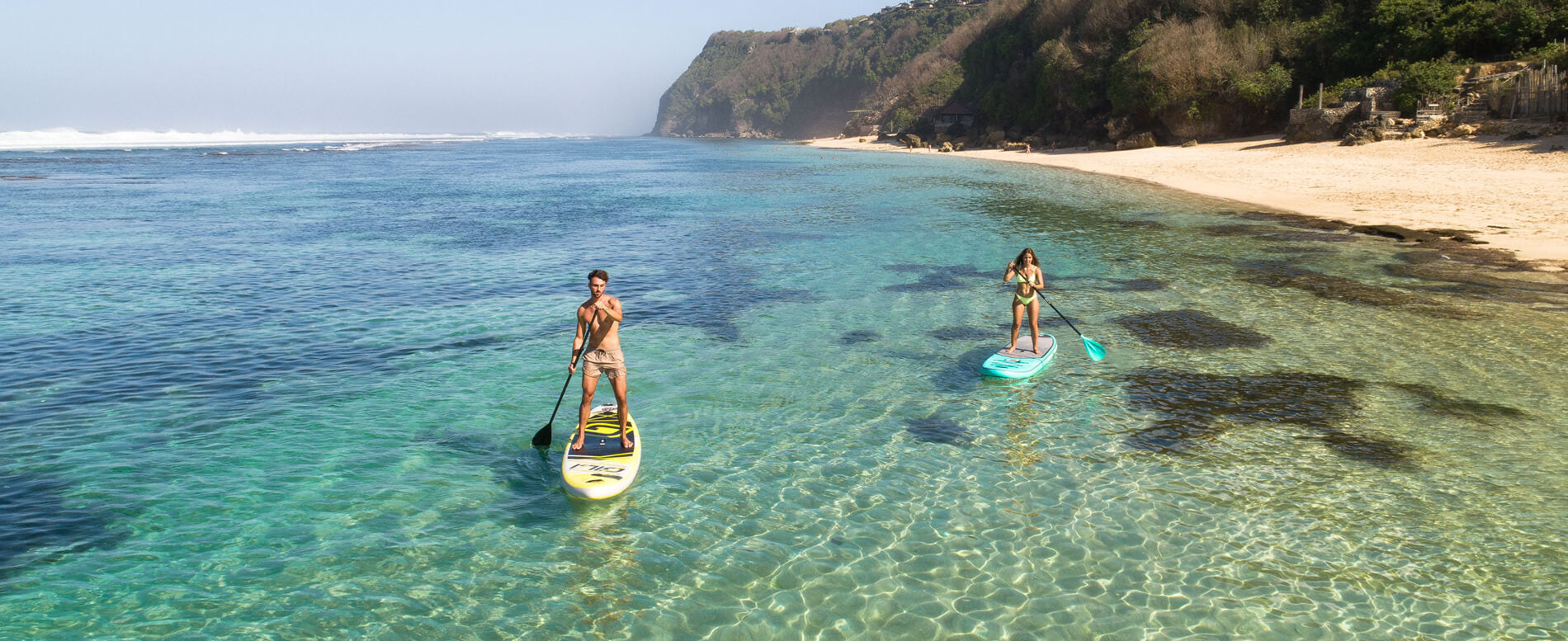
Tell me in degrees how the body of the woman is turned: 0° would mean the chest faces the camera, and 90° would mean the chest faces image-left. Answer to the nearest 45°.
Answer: approximately 0°

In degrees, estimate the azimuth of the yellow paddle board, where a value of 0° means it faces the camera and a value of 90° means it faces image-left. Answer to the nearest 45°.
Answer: approximately 0°

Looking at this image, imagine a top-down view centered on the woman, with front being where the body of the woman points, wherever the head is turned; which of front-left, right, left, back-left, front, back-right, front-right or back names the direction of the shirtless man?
front-right

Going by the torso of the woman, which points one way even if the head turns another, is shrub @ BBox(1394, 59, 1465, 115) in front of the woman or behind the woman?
behind

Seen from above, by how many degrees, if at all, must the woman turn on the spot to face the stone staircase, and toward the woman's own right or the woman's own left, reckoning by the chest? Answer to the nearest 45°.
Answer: approximately 135° to the woman's own left

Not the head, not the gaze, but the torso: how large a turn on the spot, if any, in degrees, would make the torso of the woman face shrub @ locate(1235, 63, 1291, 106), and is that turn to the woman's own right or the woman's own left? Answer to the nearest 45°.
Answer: approximately 180°

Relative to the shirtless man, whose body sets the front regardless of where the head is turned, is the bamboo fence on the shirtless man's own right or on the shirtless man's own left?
on the shirtless man's own left

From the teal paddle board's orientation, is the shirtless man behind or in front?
in front
